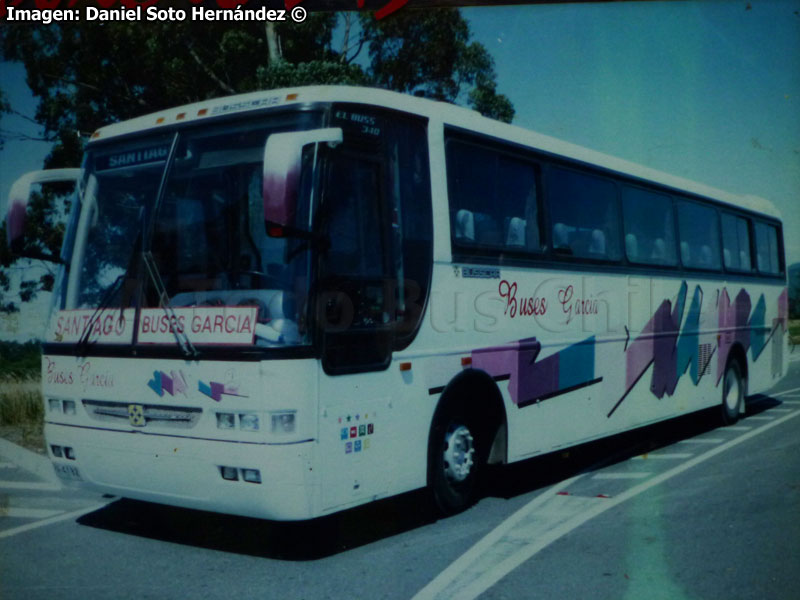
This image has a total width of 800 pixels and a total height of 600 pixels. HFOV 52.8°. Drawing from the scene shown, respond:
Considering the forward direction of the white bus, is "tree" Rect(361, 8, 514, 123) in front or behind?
behind

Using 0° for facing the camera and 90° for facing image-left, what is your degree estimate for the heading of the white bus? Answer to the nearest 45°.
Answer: approximately 45°

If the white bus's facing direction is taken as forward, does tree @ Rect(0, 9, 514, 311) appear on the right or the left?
on its right
